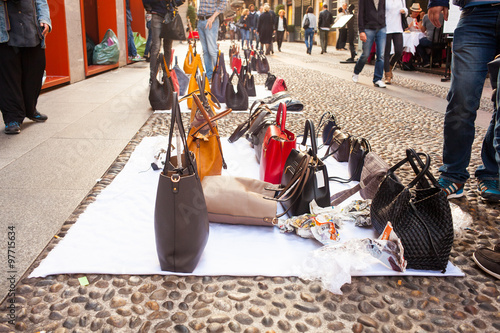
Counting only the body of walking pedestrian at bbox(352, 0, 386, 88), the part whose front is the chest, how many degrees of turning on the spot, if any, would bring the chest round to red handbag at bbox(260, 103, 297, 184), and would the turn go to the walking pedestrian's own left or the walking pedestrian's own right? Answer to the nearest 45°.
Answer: approximately 45° to the walking pedestrian's own right

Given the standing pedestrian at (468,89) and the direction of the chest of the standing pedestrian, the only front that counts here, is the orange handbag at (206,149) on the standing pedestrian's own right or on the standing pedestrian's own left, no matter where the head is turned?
on the standing pedestrian's own right

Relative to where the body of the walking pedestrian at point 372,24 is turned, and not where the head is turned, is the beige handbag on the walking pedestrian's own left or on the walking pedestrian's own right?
on the walking pedestrian's own right

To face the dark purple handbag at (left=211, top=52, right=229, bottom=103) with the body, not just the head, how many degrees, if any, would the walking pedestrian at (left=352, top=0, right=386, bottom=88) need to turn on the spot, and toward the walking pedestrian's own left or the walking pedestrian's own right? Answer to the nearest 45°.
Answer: approximately 90° to the walking pedestrian's own right

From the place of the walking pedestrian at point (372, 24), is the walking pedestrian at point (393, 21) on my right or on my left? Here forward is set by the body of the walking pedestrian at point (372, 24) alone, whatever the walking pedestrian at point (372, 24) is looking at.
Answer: on my left

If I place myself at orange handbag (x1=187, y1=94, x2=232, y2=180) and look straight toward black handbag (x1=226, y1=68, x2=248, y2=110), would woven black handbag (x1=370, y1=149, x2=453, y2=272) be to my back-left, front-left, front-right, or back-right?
back-right

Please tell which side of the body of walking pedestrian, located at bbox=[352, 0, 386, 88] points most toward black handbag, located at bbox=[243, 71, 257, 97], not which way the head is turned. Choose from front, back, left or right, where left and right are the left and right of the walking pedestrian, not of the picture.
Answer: right

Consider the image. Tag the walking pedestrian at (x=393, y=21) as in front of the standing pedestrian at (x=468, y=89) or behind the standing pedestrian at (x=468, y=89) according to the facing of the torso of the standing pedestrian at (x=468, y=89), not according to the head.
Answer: behind

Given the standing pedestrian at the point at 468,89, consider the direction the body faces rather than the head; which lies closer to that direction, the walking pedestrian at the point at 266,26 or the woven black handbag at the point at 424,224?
the woven black handbag

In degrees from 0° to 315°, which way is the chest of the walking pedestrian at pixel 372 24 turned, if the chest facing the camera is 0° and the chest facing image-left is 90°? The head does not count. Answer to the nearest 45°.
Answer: approximately 315°
